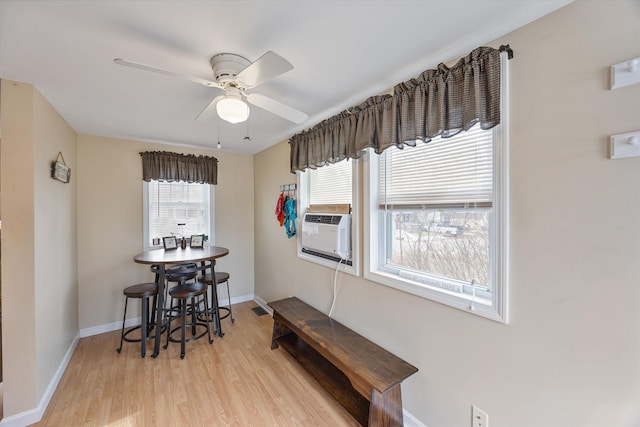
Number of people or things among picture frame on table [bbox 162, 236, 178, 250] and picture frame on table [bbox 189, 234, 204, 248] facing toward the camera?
2

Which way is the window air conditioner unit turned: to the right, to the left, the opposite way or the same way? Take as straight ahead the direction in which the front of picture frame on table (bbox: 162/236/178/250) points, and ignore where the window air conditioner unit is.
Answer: to the right

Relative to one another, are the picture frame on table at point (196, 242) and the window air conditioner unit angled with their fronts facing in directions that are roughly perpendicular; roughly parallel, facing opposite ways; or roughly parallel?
roughly perpendicular

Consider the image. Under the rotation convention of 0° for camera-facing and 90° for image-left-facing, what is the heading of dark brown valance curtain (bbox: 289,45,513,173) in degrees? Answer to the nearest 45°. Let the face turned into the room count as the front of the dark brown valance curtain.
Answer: approximately 45°

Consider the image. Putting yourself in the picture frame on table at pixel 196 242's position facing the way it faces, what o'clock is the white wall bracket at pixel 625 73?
The white wall bracket is roughly at 11 o'clock from the picture frame on table.
